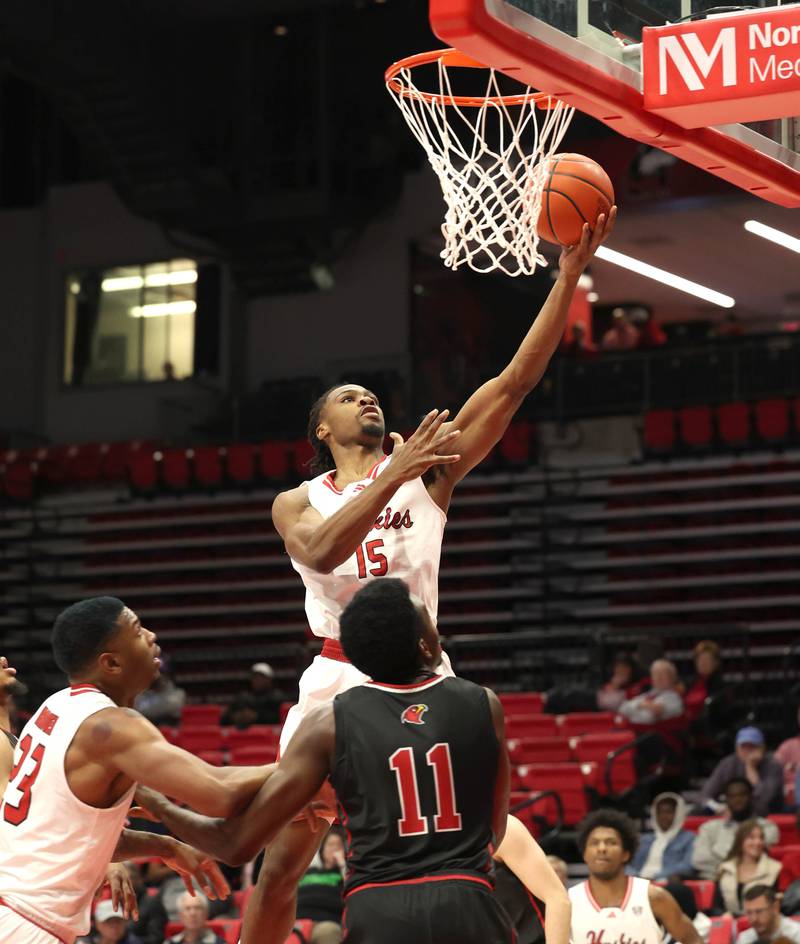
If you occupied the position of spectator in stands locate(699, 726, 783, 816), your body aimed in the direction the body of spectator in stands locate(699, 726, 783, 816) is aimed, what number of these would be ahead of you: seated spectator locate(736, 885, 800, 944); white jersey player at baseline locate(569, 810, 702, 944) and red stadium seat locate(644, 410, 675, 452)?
2

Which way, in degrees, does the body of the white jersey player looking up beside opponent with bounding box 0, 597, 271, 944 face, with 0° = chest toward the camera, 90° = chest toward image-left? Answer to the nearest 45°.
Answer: approximately 225°

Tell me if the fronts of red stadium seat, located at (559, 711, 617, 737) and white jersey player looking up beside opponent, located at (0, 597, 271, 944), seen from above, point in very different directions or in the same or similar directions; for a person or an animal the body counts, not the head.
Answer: very different directions

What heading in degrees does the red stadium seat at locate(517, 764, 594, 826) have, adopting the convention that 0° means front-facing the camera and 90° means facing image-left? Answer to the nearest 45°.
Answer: approximately 0°

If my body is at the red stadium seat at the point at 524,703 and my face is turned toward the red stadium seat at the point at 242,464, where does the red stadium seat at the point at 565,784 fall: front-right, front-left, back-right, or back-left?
back-left

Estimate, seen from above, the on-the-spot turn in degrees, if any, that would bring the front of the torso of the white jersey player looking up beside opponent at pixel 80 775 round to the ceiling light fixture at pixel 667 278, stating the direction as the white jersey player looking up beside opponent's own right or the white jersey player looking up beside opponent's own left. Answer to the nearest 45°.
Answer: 0° — they already face it

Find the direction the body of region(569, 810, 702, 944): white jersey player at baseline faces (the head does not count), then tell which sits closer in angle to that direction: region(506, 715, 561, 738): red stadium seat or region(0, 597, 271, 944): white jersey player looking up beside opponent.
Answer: the white jersey player looking up beside opponent

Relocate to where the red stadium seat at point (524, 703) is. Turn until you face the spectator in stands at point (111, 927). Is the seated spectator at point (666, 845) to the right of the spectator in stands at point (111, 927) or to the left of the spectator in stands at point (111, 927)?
left

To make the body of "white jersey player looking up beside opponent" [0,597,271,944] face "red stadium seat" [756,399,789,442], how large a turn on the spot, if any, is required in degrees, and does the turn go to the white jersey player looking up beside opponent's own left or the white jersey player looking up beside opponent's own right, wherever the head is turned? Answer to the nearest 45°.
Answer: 0° — they already face it
